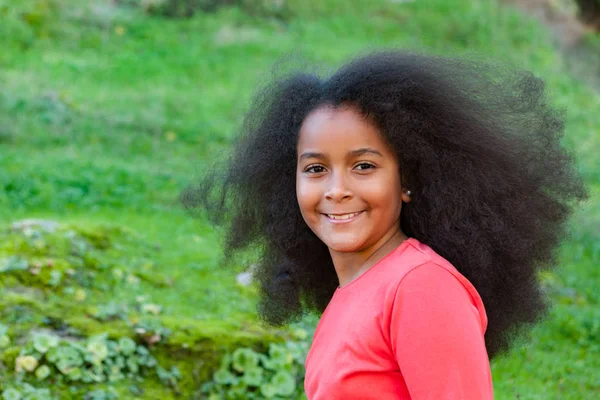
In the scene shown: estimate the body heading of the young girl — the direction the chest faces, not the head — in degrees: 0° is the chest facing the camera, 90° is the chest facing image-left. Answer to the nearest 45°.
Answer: approximately 45°

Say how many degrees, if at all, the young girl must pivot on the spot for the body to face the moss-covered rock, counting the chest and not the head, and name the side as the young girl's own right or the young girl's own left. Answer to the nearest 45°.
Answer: approximately 90° to the young girl's own right
